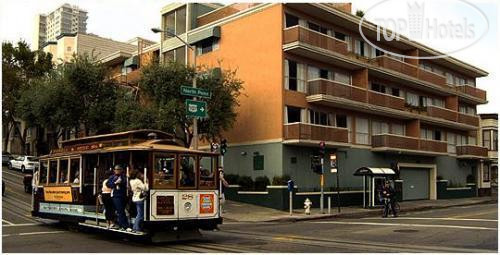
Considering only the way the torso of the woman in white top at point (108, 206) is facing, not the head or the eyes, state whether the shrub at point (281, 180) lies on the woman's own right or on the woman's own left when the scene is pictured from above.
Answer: on the woman's own left

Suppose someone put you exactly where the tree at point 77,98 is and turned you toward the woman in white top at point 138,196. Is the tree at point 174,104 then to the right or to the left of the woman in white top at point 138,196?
left

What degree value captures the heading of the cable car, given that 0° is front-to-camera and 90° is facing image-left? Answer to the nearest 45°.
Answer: approximately 315°

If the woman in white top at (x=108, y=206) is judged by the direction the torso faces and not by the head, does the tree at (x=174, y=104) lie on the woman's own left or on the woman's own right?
on the woman's own left

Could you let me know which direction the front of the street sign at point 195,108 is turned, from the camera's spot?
facing the viewer

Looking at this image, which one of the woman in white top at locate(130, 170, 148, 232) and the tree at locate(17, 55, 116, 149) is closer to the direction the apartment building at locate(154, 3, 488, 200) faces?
the woman in white top

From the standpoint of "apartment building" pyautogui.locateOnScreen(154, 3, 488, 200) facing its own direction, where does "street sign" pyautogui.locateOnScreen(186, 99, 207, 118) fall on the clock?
The street sign is roughly at 2 o'clock from the apartment building.

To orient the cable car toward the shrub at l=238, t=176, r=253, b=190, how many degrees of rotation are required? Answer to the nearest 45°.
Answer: approximately 135° to its left

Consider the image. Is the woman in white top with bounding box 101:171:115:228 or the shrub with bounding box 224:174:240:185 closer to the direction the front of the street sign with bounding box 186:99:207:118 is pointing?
the woman in white top
